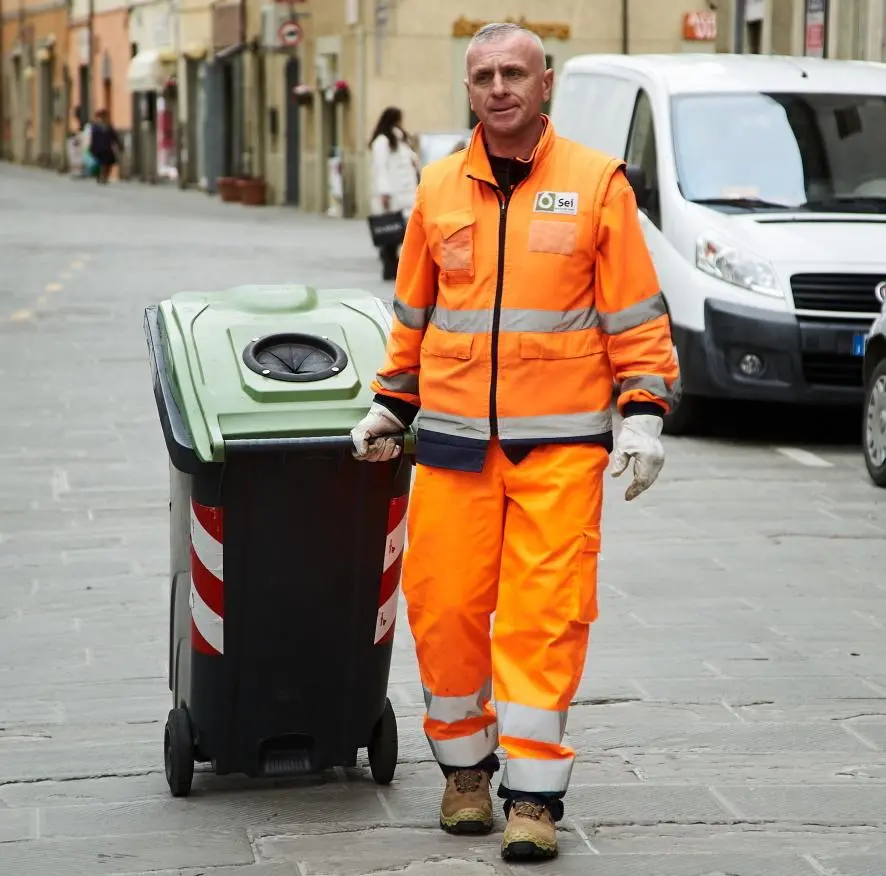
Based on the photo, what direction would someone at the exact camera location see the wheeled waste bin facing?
facing away from the viewer

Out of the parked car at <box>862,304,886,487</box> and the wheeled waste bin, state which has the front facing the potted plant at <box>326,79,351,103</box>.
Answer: the wheeled waste bin

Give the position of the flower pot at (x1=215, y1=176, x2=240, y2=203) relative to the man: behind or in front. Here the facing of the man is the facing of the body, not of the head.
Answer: behind

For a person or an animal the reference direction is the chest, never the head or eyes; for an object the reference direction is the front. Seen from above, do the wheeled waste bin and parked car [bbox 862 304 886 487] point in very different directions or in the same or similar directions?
very different directions

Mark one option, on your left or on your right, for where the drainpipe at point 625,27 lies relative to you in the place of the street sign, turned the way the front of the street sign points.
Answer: on your left

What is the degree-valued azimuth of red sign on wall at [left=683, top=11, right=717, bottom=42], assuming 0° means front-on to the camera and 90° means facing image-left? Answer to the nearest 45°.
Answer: approximately 0°

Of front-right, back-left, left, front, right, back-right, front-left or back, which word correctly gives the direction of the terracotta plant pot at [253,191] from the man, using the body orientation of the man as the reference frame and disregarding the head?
back

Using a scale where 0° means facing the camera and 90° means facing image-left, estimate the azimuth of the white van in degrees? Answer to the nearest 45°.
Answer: approximately 315°
